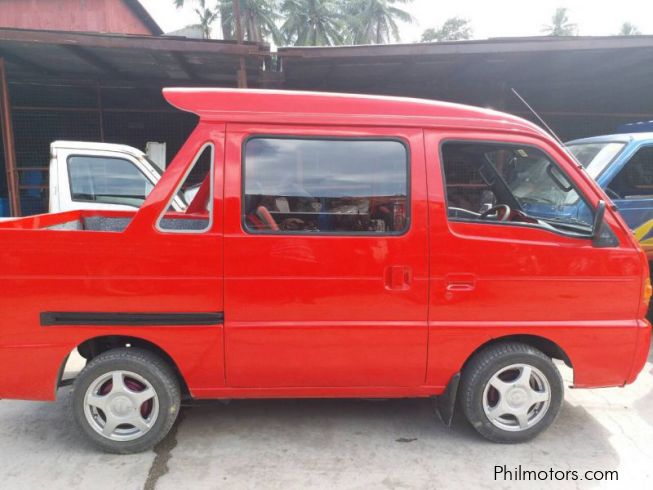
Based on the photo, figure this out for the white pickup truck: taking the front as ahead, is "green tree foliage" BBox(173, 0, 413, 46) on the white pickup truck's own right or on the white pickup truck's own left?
on the white pickup truck's own left

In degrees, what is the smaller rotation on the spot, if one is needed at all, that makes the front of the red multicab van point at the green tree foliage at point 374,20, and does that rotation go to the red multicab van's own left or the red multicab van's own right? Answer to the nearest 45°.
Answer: approximately 90° to the red multicab van's own left

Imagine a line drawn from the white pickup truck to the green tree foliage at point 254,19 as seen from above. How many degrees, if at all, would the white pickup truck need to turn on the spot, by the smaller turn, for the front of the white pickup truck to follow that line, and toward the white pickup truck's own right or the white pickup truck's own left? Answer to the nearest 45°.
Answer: approximately 90° to the white pickup truck's own left

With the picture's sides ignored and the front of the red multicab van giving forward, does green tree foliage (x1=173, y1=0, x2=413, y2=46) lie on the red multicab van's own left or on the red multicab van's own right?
on the red multicab van's own left

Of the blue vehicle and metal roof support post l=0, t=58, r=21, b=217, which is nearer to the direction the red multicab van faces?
the blue vehicle

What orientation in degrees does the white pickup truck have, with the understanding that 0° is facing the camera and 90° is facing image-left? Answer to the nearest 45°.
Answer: approximately 270°

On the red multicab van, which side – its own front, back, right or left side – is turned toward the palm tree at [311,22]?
left

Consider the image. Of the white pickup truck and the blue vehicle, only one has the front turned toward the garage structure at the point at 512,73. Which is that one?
the white pickup truck

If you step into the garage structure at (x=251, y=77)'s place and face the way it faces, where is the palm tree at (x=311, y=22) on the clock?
The palm tree is roughly at 6 o'clock from the garage structure.

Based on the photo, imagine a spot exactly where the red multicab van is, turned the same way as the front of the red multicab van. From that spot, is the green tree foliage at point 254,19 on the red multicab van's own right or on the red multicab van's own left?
on the red multicab van's own left

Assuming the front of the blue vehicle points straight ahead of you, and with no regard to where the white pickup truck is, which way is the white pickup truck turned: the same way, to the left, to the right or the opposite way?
the opposite way

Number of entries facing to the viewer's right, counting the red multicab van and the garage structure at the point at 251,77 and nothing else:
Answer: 1

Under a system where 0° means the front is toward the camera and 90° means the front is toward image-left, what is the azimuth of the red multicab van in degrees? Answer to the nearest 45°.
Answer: approximately 270°
